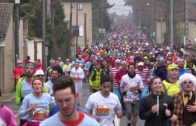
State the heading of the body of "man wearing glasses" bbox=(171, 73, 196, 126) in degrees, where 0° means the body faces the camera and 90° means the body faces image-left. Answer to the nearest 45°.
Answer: approximately 0°

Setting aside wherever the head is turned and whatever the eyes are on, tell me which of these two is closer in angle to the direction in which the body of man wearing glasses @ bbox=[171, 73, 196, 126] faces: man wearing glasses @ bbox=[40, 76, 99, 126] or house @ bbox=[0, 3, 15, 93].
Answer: the man wearing glasses

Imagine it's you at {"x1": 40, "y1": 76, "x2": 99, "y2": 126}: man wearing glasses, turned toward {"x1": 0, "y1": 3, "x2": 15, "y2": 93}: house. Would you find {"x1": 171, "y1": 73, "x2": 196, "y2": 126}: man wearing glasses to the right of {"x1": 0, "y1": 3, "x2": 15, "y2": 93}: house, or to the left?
right

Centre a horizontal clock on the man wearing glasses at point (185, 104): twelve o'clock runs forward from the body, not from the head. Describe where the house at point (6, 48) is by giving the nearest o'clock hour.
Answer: The house is roughly at 5 o'clock from the man wearing glasses.
